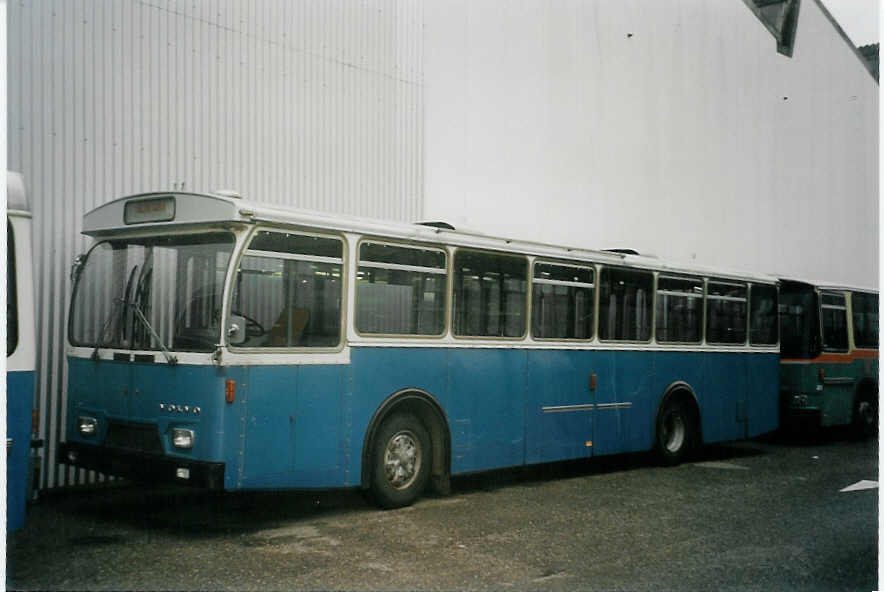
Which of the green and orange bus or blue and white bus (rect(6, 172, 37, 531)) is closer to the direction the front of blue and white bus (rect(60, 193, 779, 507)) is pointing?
the blue and white bus

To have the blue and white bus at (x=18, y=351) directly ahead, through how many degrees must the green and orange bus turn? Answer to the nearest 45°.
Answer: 0° — it already faces it

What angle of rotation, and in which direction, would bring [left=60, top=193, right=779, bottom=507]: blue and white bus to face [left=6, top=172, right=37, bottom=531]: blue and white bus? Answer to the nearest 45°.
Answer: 0° — it already faces it

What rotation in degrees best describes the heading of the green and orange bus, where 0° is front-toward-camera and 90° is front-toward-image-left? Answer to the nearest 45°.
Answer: approximately 45°

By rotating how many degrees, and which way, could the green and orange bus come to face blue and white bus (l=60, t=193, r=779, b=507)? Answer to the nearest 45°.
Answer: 0° — it already faces it

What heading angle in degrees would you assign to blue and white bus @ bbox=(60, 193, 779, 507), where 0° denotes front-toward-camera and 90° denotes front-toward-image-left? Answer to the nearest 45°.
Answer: approximately 45°

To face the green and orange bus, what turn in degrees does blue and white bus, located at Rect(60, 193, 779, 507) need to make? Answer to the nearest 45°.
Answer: approximately 180°
